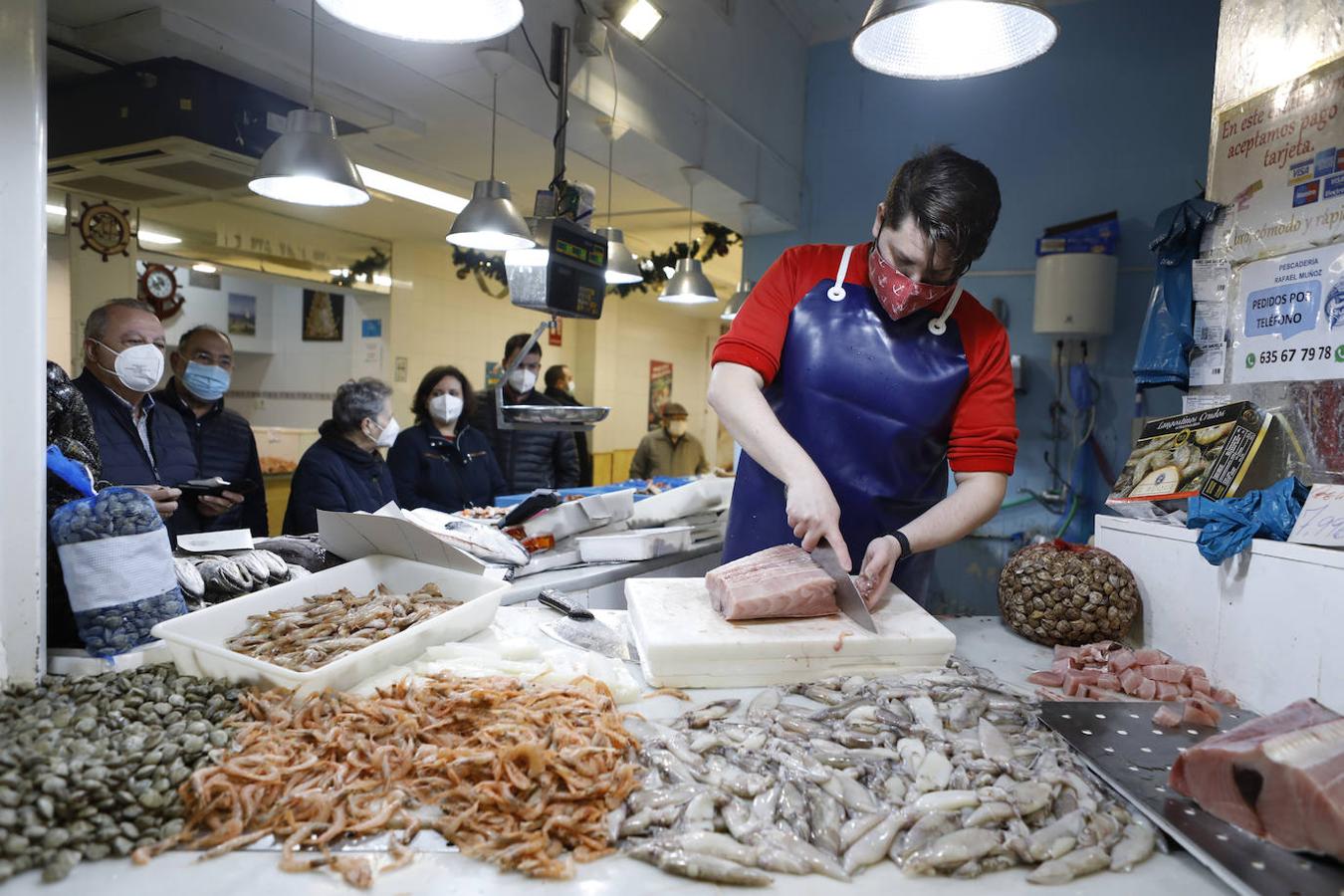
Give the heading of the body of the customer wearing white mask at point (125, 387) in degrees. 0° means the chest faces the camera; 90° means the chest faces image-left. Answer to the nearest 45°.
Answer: approximately 315°

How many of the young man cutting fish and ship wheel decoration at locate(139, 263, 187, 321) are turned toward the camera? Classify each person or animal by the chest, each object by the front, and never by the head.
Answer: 2

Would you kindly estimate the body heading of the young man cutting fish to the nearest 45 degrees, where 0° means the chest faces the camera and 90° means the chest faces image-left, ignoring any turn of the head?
approximately 0°

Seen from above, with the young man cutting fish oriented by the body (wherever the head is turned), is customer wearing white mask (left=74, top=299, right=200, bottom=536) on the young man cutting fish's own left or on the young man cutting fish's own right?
on the young man cutting fish's own right

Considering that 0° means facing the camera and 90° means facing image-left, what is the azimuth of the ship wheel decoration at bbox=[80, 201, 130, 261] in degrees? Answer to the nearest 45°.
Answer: approximately 0°

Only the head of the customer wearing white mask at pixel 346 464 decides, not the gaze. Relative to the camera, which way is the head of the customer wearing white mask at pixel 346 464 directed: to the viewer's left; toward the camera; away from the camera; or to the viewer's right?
to the viewer's right

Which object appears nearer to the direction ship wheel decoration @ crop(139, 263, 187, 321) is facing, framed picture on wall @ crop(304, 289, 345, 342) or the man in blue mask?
the man in blue mask

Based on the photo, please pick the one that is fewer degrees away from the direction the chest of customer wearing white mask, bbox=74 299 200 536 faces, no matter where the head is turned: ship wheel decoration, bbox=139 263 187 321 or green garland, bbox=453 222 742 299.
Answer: the green garland
